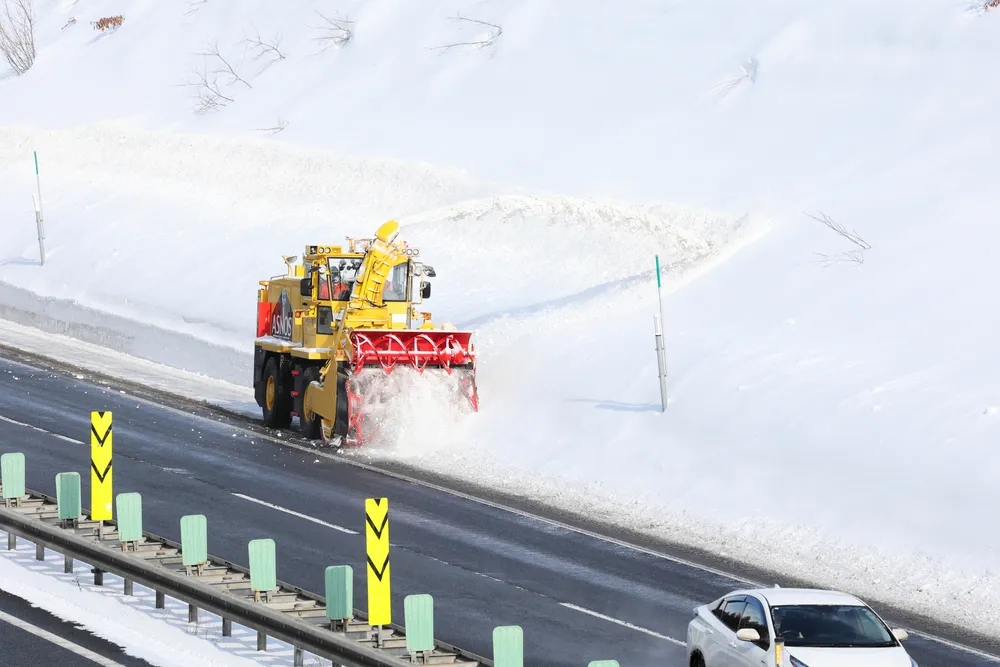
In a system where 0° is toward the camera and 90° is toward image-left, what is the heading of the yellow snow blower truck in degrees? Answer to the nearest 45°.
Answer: approximately 315°

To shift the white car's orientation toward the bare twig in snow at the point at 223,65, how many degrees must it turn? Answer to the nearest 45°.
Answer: approximately 180°

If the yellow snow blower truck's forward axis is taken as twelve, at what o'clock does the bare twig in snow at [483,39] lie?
The bare twig in snow is roughly at 8 o'clock from the yellow snow blower truck.

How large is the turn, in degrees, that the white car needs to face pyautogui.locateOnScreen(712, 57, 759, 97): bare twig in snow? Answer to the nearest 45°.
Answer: approximately 135° to its left

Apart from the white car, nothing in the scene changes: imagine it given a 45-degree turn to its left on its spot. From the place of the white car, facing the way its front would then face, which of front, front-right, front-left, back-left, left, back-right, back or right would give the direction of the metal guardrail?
back

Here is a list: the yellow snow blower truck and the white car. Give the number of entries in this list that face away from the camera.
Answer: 0

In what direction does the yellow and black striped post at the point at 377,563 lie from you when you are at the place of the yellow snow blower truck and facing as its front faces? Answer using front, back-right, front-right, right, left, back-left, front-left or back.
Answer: front-right

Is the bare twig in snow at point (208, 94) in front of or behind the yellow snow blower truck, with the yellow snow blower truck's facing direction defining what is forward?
behind

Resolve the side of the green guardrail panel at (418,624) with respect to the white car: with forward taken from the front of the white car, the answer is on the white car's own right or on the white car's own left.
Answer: on the white car's own right

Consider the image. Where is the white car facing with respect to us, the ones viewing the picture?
facing the viewer and to the right of the viewer

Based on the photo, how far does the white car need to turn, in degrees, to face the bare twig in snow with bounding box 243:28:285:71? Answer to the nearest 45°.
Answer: approximately 180°

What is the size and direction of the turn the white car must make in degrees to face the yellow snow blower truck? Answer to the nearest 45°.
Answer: approximately 180°

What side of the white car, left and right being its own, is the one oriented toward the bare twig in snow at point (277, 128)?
back
